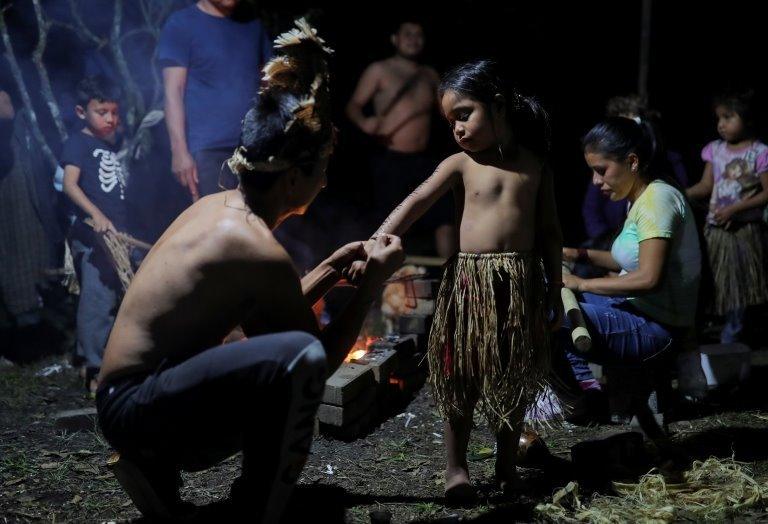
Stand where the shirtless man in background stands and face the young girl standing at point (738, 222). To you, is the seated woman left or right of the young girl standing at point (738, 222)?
right

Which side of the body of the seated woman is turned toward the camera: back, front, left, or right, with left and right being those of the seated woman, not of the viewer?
left

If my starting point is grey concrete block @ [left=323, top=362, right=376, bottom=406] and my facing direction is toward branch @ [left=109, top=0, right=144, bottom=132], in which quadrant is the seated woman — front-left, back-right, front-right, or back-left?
back-right

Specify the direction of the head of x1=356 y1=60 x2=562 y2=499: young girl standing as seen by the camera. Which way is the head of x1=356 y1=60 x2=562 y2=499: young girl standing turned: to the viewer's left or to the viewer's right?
to the viewer's left

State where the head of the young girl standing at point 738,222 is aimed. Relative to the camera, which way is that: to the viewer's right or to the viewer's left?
to the viewer's left

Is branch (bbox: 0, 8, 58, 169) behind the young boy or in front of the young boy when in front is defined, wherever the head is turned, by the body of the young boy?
behind

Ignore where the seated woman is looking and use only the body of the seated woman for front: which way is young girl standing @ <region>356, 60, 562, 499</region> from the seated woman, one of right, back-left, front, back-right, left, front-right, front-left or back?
front-left

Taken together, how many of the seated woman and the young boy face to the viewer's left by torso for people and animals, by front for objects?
1

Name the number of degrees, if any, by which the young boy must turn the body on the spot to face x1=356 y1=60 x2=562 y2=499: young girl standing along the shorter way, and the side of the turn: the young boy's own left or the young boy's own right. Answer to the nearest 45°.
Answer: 0° — they already face them

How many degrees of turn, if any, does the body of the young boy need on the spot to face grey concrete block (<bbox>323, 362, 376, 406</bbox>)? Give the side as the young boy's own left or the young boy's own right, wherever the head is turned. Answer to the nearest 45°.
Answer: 0° — they already face it
